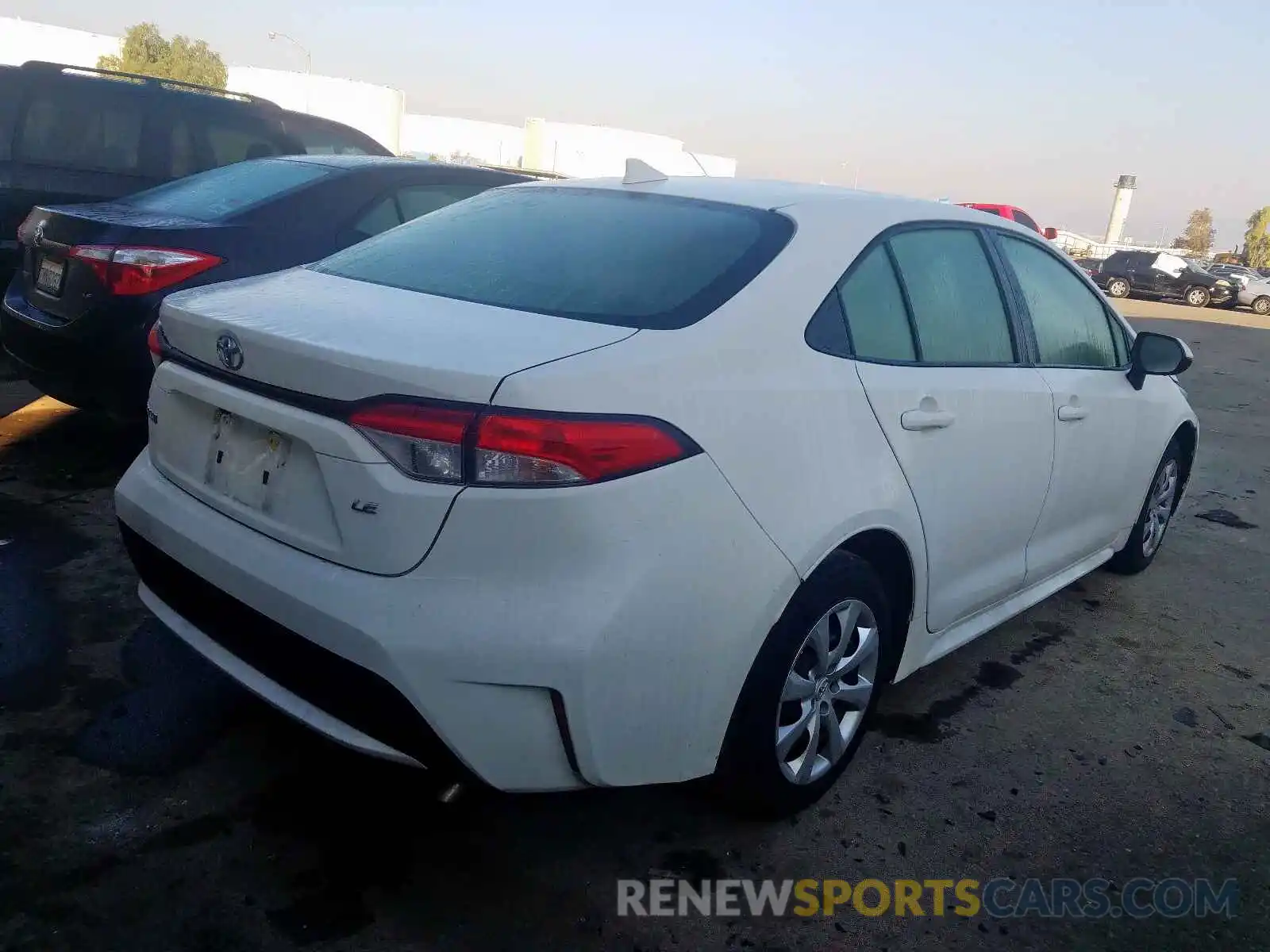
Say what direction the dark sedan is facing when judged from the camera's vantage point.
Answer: facing away from the viewer and to the right of the viewer

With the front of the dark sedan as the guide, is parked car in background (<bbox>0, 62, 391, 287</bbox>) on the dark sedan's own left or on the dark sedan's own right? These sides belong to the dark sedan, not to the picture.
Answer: on the dark sedan's own left

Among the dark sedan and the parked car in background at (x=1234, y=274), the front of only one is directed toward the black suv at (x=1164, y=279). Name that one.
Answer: the dark sedan

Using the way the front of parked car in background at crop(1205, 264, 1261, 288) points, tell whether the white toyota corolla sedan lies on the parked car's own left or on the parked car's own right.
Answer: on the parked car's own right

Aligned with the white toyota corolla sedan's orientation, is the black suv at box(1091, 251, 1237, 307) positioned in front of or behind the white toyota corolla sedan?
in front

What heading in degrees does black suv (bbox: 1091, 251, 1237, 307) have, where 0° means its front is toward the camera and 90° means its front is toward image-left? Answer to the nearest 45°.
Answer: approximately 315°

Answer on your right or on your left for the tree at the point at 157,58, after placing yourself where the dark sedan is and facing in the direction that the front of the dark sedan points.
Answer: on your left

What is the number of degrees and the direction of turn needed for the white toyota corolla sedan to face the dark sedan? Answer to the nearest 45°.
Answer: approximately 90° to its left

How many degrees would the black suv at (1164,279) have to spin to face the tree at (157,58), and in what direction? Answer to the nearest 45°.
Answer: approximately 135° to its right

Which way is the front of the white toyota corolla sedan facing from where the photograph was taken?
facing away from the viewer and to the right of the viewer

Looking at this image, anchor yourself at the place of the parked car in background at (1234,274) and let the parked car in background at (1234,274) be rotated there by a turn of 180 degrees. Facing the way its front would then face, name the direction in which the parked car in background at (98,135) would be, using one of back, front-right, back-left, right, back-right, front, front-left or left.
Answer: back-left
